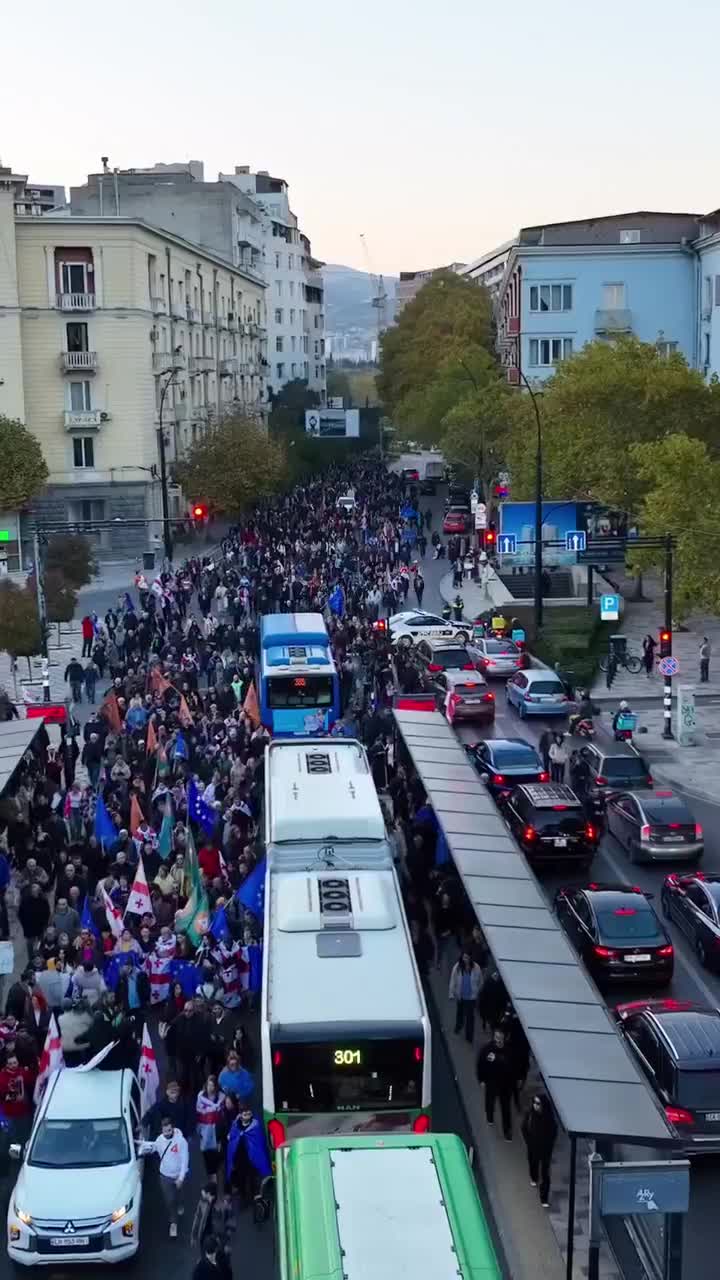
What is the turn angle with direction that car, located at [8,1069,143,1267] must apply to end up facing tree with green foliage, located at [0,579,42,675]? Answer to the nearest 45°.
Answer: approximately 180°

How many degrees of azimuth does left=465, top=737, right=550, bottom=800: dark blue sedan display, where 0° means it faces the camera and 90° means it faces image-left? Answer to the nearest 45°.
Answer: approximately 135°

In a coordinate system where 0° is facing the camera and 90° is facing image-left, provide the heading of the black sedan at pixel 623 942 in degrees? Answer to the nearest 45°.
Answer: approximately 135°

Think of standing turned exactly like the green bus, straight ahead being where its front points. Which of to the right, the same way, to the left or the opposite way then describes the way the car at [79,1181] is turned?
the opposite way

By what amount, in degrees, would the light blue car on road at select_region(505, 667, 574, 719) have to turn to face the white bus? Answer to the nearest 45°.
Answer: approximately 135° to its left

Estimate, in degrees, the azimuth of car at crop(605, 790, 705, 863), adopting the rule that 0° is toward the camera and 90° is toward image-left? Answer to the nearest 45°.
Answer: approximately 135°

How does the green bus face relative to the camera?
away from the camera

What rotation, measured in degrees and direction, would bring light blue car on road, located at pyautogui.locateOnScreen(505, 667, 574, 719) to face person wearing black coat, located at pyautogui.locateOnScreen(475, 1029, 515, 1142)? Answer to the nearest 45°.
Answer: approximately 135° to its left

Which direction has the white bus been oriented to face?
away from the camera

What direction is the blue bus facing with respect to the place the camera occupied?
facing away from the viewer

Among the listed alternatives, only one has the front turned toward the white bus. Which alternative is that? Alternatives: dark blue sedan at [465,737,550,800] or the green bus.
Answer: the green bus
